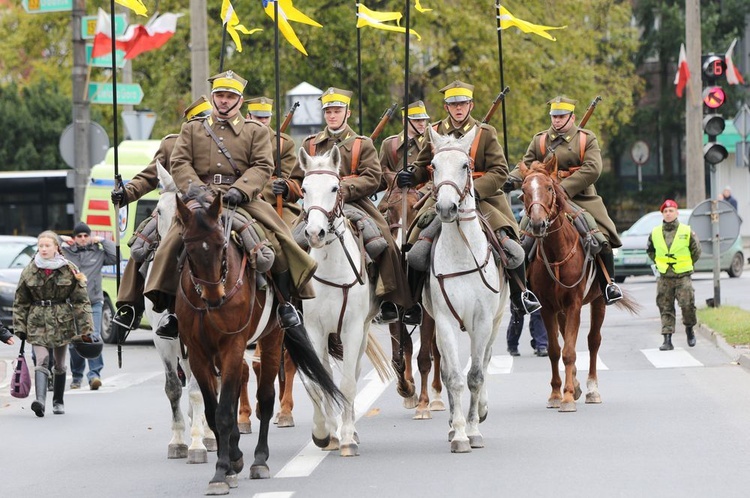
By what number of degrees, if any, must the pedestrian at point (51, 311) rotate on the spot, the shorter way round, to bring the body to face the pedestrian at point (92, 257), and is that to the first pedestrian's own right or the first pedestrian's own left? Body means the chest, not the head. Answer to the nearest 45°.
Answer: approximately 180°

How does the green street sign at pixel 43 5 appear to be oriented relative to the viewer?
toward the camera

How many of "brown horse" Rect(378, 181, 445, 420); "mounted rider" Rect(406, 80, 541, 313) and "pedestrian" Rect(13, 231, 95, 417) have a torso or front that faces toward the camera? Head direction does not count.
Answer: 3

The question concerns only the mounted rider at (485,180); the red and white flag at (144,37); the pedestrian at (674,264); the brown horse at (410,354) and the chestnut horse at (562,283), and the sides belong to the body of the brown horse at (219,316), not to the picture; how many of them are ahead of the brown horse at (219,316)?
0

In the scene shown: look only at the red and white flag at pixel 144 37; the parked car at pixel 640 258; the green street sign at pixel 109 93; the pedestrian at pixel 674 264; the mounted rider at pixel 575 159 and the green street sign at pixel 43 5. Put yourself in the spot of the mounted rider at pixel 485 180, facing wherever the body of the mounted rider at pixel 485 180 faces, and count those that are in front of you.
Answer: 0

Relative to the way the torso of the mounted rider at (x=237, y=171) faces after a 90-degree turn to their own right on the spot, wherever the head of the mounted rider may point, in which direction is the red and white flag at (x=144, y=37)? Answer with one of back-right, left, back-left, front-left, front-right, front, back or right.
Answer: right

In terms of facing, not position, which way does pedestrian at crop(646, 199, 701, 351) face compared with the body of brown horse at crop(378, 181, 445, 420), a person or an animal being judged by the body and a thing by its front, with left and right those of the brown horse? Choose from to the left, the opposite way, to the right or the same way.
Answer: the same way

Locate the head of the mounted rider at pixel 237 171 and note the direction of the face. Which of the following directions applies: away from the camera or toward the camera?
toward the camera

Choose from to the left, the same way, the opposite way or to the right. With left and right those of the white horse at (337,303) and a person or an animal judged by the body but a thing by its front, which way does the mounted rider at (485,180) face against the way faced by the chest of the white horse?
the same way

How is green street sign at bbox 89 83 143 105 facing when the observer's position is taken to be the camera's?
facing the viewer

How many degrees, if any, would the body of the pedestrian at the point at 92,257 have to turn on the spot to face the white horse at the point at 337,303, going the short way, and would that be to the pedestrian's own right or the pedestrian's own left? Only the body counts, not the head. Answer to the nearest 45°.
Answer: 0° — they already face it

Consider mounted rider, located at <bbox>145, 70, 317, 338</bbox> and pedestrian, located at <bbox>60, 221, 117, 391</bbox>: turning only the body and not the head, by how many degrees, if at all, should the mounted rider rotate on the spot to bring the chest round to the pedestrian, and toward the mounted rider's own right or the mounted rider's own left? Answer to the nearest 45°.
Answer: approximately 180°

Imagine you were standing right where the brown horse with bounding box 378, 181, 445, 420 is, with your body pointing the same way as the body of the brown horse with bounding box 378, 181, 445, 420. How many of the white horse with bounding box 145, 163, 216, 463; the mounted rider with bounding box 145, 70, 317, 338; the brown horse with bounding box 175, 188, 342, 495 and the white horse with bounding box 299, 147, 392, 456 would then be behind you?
0

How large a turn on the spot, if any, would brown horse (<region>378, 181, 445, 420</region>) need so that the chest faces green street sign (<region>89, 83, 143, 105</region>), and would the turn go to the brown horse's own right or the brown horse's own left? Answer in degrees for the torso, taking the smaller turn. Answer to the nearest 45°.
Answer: approximately 135° to the brown horse's own right

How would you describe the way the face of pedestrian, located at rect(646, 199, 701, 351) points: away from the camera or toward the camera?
toward the camera

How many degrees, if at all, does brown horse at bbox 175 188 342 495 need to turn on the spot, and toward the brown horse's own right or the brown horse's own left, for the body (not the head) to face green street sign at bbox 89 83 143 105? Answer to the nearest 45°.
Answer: approximately 135° to the brown horse's own right

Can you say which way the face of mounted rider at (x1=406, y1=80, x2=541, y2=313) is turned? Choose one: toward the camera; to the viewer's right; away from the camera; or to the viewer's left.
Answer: toward the camera

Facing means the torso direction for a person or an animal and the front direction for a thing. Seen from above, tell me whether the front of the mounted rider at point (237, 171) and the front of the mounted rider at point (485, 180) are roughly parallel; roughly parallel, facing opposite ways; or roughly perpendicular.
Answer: roughly parallel
